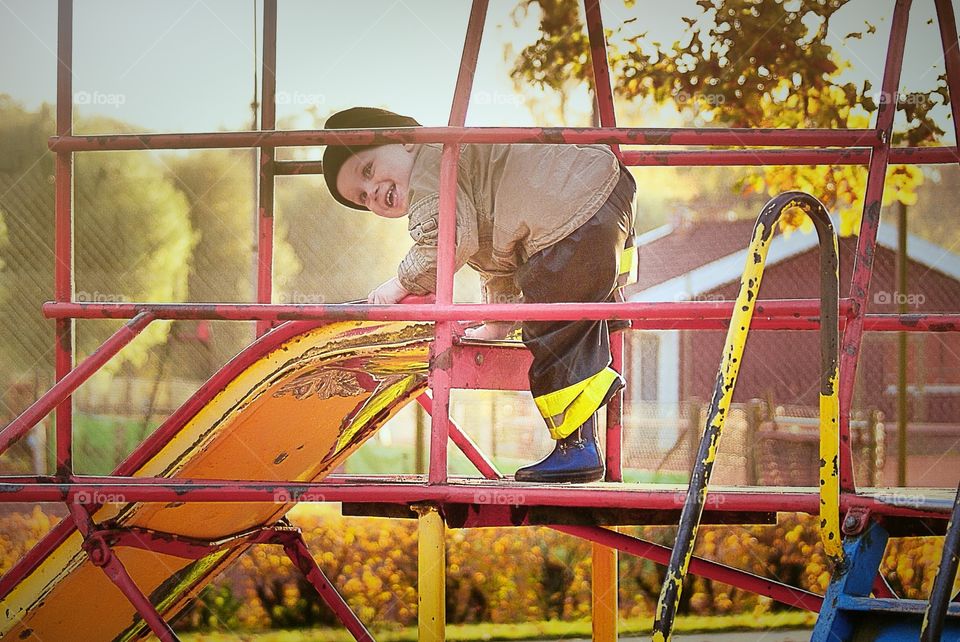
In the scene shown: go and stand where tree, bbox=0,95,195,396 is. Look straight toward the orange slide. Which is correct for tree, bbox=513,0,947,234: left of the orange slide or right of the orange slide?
left

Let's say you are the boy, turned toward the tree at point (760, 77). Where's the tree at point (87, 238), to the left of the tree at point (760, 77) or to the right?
left

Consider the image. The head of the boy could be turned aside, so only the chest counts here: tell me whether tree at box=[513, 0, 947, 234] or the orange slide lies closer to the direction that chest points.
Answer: the orange slide

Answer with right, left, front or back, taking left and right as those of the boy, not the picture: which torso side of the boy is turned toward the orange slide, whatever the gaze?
front

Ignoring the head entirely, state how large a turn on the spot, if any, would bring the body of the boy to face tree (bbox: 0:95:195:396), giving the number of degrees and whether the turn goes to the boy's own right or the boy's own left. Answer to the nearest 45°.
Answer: approximately 45° to the boy's own right

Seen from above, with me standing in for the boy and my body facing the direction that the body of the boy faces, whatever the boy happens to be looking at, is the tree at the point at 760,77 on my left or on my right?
on my right

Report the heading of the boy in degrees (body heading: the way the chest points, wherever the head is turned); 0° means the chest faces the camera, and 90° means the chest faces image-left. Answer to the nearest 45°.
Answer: approximately 90°
